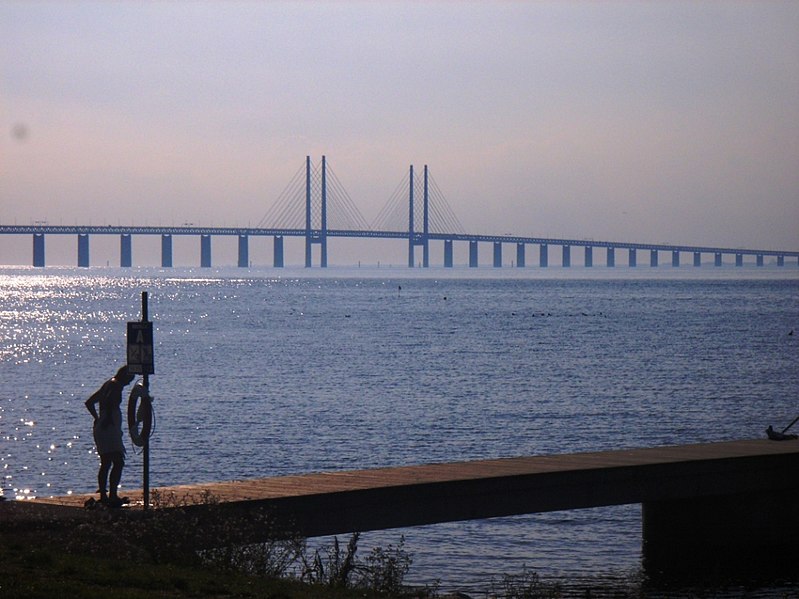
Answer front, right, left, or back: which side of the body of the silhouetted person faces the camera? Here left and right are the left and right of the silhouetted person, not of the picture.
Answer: right

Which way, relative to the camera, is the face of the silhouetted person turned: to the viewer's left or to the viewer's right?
to the viewer's right
